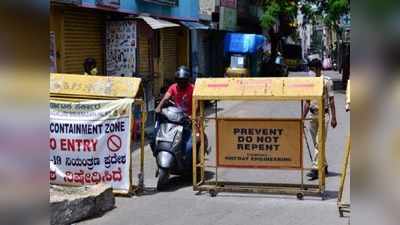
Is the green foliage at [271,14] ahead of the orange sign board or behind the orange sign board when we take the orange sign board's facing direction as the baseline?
behind

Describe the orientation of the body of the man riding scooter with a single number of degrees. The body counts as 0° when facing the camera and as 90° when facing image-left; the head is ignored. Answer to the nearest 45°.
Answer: approximately 45°

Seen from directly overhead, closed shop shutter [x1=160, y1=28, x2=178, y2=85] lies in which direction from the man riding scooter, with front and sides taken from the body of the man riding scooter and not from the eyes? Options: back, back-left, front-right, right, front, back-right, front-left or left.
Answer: back-right

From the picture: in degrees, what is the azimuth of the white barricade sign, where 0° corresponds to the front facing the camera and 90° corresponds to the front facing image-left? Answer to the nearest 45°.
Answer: approximately 0°

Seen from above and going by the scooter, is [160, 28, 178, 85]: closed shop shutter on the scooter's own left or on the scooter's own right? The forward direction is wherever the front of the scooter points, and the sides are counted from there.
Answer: on the scooter's own right

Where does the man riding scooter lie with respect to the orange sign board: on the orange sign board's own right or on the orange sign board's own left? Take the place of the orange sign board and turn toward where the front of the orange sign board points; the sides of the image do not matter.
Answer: on the orange sign board's own right

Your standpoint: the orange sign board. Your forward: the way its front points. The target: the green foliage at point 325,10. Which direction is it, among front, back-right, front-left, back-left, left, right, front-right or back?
back
